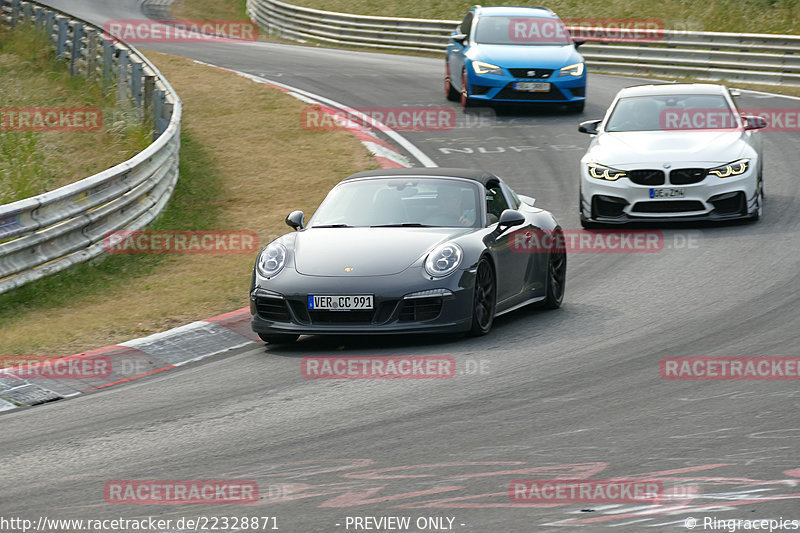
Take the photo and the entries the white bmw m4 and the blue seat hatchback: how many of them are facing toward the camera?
2

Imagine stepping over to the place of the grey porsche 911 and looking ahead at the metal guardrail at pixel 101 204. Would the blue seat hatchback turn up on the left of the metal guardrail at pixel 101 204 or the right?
right

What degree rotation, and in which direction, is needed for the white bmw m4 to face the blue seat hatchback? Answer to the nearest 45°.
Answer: approximately 180°

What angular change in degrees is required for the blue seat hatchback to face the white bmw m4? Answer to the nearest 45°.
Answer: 0° — it already faces it

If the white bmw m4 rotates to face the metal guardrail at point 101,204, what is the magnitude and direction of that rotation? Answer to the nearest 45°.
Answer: approximately 45° to its right

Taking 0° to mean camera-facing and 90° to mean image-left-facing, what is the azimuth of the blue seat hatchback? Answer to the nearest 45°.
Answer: approximately 0°

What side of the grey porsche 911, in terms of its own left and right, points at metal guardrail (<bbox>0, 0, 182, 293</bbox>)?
right

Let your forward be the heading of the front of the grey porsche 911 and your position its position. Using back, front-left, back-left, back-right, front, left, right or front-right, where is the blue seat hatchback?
back-right

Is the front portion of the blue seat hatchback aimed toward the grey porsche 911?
yes

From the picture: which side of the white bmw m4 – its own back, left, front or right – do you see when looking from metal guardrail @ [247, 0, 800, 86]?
back

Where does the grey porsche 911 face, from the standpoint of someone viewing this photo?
facing the viewer and to the left of the viewer
